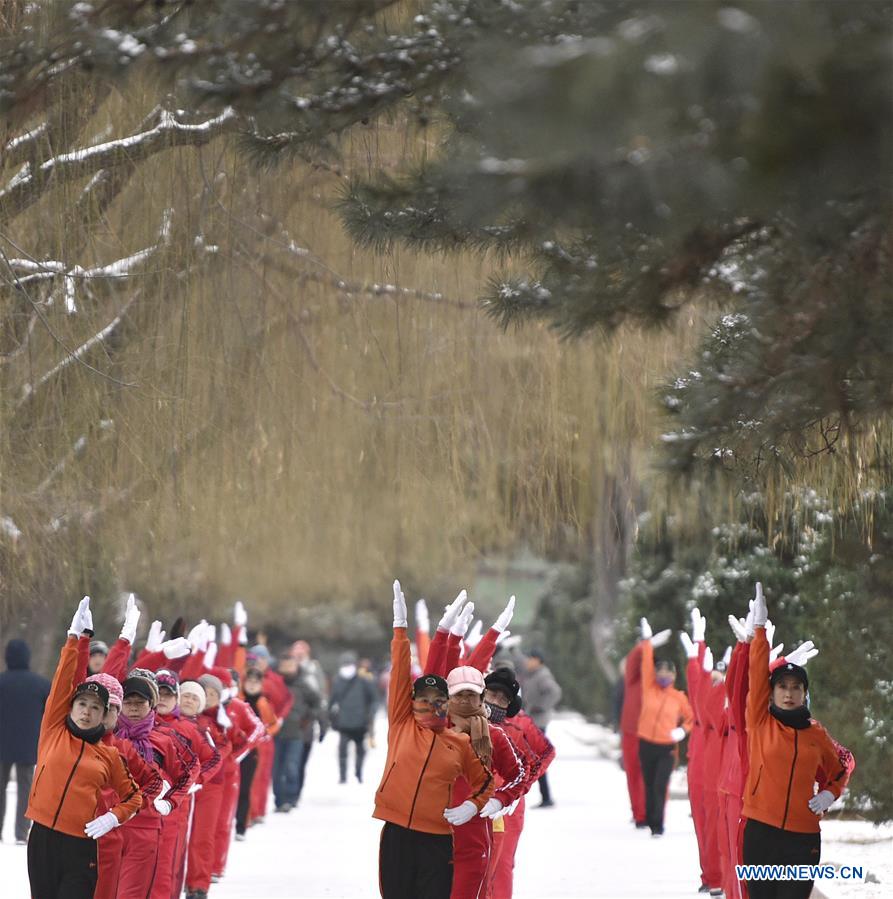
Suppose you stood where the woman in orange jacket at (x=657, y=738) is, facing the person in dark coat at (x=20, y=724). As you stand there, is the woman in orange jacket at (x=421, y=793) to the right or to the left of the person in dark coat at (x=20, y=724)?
left

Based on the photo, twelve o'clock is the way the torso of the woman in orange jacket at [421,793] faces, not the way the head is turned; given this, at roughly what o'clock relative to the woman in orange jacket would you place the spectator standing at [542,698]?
The spectator standing is roughly at 6 o'clock from the woman in orange jacket.

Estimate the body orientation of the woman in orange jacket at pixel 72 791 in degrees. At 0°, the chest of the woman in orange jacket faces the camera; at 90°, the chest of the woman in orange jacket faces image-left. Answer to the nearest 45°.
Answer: approximately 0°
